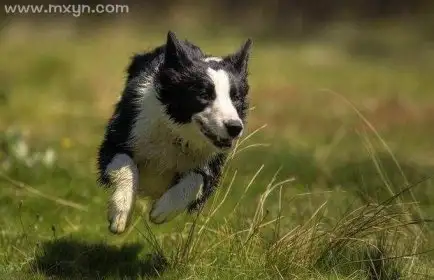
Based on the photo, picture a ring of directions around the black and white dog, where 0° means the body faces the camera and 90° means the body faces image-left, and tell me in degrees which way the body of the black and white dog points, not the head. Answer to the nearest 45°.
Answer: approximately 0°
